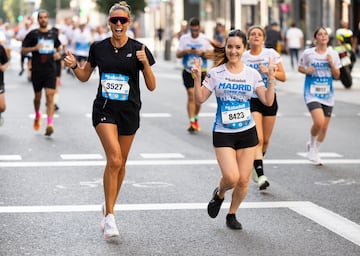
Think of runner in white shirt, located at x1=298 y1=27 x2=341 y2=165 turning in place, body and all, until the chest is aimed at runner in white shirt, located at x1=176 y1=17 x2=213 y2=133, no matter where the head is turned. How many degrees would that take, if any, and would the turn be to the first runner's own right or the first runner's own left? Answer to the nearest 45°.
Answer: approximately 135° to the first runner's own right

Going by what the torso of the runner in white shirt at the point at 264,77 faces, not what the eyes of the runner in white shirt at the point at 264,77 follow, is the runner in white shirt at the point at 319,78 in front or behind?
behind

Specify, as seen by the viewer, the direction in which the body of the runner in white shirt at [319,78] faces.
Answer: toward the camera

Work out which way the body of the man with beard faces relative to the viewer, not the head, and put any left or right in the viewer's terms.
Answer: facing the viewer

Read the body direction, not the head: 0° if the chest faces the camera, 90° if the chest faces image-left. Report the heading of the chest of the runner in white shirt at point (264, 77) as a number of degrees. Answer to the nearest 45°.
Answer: approximately 0°

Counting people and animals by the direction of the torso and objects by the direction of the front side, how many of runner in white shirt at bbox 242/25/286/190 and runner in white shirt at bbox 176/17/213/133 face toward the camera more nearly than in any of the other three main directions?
2

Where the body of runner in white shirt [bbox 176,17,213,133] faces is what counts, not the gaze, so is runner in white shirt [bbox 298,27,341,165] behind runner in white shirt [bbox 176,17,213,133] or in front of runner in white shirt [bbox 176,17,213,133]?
in front

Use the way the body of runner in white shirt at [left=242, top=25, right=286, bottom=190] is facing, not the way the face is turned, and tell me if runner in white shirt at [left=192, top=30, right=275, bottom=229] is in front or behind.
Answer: in front

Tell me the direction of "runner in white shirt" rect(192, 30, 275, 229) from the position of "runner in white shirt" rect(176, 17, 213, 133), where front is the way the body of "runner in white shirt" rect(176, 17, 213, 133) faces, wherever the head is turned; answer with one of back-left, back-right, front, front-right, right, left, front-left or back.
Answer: front

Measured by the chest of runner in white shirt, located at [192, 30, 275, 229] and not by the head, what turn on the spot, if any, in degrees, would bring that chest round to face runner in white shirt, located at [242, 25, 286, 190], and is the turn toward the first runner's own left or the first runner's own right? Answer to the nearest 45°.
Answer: approximately 180°

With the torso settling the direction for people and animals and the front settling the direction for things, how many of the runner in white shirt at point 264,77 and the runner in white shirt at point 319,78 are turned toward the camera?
2

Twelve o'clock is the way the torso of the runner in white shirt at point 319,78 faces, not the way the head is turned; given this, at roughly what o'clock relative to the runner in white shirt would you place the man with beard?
The man with beard is roughly at 4 o'clock from the runner in white shirt.

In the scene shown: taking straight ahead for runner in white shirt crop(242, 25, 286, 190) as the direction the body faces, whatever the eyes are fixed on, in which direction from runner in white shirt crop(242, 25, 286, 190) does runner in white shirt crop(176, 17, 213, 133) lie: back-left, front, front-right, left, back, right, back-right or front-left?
back
